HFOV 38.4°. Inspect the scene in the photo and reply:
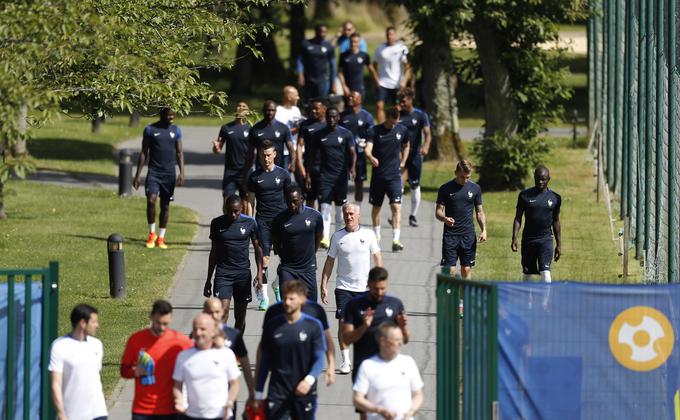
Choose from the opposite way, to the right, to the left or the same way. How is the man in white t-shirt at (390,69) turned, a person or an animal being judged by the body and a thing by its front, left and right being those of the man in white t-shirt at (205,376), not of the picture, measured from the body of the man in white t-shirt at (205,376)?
the same way

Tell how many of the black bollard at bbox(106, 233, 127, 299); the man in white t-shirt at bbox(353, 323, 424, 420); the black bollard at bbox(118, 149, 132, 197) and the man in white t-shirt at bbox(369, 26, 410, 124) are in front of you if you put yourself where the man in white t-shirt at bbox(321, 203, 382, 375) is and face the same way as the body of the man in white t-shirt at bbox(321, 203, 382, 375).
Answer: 1

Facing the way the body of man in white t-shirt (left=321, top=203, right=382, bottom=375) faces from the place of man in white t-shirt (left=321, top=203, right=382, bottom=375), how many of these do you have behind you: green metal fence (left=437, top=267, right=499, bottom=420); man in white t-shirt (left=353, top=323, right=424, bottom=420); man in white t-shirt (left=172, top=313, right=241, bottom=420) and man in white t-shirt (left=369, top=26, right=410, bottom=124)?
1

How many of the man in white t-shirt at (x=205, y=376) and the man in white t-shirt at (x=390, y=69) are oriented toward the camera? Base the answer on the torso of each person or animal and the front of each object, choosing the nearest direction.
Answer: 2

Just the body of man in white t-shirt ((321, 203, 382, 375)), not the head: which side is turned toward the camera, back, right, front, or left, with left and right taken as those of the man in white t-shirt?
front

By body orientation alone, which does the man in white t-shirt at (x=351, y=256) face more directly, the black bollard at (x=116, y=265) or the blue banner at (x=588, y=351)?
the blue banner

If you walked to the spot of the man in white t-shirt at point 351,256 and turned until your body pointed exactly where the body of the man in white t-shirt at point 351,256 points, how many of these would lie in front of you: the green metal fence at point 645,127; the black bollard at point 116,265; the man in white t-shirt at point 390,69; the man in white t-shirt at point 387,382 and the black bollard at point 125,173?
1

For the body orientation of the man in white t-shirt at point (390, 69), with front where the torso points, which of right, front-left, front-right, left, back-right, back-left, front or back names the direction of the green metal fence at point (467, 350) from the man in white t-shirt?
front

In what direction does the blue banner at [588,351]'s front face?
toward the camera

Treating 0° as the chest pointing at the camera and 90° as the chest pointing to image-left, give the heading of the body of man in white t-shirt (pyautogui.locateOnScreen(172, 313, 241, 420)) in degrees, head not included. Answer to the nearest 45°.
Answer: approximately 0°

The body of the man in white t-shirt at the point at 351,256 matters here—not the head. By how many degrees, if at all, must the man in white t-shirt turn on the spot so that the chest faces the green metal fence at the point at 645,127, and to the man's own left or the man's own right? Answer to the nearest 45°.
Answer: approximately 135° to the man's own left

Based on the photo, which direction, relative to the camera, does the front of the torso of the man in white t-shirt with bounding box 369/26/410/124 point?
toward the camera

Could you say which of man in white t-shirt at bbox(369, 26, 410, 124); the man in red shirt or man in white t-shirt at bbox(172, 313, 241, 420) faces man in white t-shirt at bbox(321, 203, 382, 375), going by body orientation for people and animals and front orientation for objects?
man in white t-shirt at bbox(369, 26, 410, 124)
